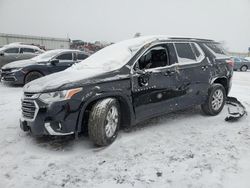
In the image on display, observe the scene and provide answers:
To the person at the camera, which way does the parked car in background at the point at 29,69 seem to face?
facing the viewer and to the left of the viewer

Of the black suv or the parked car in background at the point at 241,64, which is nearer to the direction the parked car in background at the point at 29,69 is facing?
the black suv

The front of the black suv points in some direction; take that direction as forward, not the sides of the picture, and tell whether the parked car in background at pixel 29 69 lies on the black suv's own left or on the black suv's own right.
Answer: on the black suv's own right

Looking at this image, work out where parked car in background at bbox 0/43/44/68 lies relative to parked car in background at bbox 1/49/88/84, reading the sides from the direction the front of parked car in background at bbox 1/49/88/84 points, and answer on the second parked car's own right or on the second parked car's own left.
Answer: on the second parked car's own right

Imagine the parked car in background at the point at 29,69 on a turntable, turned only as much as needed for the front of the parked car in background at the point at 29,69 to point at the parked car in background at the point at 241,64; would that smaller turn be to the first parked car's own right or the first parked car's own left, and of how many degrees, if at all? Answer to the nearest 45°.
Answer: approximately 180°

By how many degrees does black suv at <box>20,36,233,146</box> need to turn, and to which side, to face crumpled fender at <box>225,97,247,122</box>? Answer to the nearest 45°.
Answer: approximately 180°

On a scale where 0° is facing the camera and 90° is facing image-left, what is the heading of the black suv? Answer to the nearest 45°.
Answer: approximately 45°

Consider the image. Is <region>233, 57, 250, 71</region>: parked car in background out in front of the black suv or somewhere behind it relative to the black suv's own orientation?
behind

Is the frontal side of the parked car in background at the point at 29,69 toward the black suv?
no

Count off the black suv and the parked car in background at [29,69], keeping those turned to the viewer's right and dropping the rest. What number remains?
0

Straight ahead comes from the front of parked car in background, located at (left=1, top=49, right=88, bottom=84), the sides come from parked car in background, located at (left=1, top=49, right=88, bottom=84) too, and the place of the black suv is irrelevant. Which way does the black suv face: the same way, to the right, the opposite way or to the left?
the same way

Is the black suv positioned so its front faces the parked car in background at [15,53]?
no
